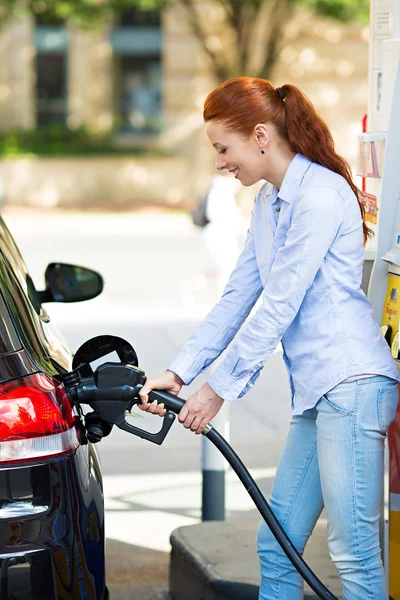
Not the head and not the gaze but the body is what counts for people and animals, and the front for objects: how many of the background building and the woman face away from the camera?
0

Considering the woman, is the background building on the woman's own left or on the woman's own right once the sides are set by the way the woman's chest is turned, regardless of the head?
on the woman's own right

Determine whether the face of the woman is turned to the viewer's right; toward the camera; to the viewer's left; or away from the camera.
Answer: to the viewer's left

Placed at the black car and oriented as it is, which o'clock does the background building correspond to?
The background building is roughly at 12 o'clock from the black car.

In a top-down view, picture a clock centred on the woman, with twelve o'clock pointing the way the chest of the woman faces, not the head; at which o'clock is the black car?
The black car is roughly at 11 o'clock from the woman.

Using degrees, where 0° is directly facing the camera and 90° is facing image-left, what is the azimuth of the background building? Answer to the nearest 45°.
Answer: approximately 0°

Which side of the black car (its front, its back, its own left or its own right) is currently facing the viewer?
back

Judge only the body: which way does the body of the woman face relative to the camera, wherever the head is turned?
to the viewer's left

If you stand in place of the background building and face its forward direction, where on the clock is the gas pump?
The gas pump is roughly at 12 o'clock from the background building.

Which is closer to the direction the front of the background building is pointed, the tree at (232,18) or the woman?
the woman

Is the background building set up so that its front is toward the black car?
yes

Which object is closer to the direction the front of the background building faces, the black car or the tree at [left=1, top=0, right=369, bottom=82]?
the black car

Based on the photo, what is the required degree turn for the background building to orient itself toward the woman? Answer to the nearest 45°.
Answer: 0° — it already faces them

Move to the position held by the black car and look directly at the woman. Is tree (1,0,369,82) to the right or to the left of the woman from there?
left
